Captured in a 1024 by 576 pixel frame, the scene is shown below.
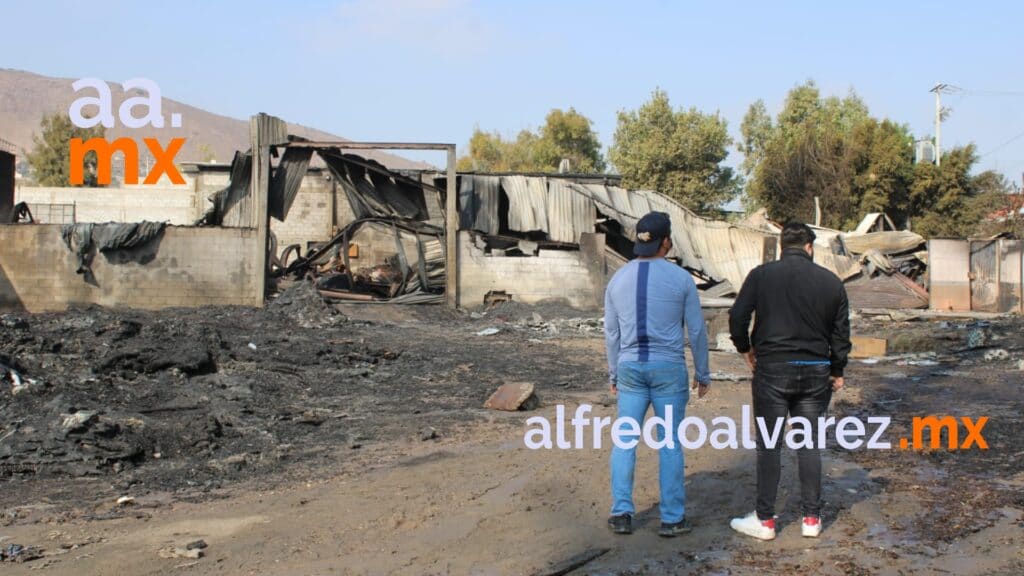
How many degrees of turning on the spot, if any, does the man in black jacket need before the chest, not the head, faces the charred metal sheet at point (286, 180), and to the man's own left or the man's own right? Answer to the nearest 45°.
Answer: approximately 45° to the man's own left

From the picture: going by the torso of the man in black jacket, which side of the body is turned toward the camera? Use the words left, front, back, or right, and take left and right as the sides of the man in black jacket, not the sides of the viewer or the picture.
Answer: back

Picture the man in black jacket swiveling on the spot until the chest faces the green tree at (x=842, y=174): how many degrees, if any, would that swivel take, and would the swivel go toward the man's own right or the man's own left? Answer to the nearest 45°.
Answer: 0° — they already face it

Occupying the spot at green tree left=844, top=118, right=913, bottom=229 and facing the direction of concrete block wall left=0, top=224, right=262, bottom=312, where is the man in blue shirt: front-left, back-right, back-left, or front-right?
front-left

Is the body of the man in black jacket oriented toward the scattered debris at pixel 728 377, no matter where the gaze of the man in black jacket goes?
yes

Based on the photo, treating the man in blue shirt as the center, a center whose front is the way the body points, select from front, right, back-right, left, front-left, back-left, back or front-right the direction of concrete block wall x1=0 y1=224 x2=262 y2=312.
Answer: front-left

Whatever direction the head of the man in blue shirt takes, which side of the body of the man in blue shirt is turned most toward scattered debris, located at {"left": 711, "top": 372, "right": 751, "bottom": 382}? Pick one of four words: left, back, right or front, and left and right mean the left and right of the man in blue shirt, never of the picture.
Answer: front

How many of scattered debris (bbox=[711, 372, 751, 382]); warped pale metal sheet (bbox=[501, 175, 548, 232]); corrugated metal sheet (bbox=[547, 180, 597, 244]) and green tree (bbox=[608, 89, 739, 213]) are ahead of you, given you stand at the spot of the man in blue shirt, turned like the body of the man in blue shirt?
4

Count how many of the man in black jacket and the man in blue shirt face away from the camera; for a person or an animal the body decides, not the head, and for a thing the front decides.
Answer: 2

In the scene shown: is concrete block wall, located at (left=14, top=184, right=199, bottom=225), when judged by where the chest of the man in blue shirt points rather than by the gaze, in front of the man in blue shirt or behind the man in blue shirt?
in front

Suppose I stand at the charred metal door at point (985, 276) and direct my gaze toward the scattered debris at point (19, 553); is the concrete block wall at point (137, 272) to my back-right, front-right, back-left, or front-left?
front-right

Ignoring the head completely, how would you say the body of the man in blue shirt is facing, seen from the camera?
away from the camera

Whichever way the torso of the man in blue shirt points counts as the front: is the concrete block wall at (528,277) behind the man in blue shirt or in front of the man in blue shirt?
in front

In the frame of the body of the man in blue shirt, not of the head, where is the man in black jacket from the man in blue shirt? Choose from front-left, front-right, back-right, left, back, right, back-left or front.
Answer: right

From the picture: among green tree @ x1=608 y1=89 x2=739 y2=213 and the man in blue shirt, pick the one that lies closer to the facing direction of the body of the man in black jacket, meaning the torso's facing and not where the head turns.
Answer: the green tree
